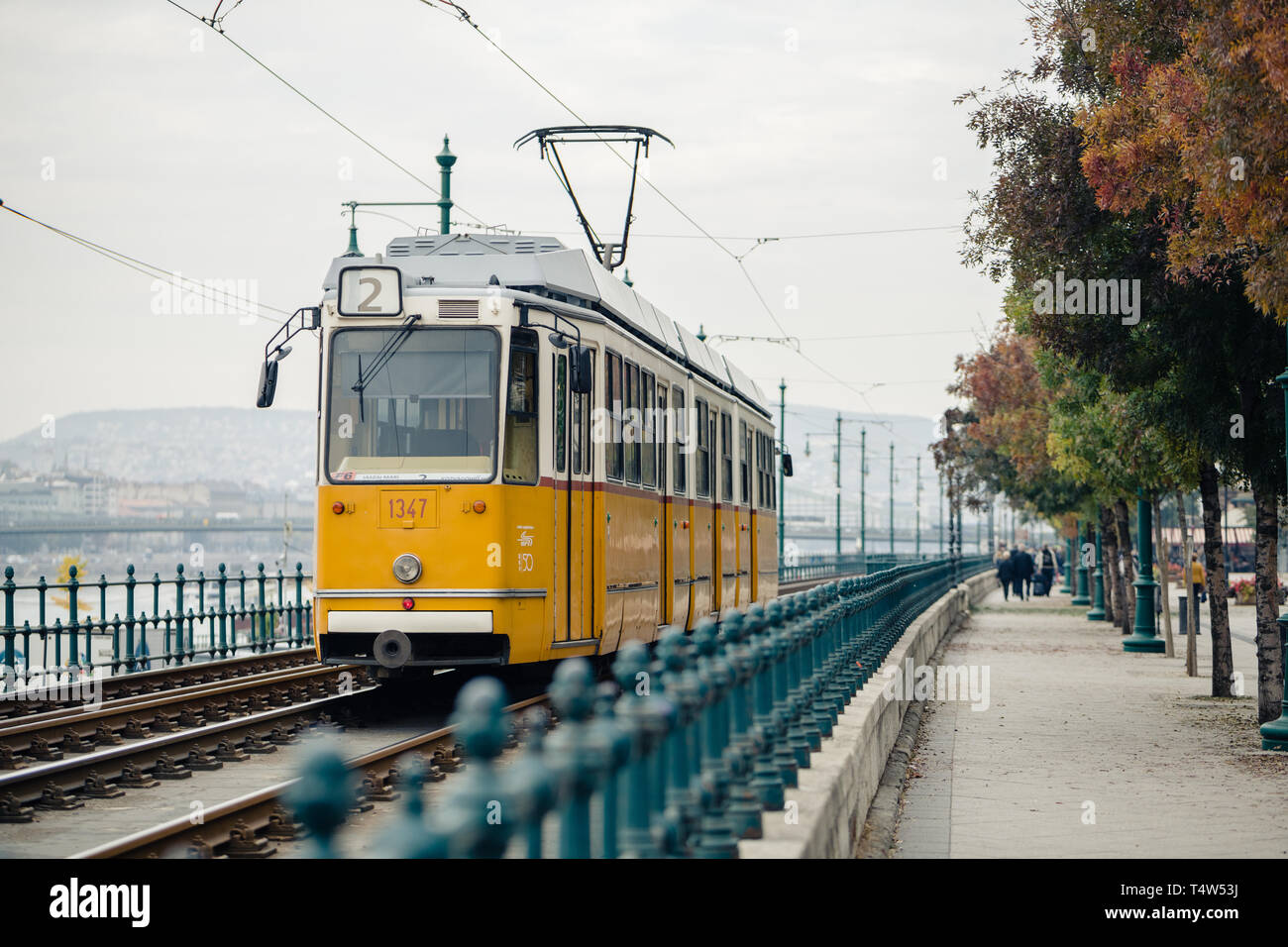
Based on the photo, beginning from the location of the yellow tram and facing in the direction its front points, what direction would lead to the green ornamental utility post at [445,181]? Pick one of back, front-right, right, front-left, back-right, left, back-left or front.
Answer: back

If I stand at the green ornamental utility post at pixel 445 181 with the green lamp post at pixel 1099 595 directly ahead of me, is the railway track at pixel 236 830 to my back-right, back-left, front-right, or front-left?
back-right

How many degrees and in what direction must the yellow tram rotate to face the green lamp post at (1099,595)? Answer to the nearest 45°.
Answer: approximately 135° to its left

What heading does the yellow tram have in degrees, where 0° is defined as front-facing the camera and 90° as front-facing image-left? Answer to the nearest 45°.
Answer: approximately 0°

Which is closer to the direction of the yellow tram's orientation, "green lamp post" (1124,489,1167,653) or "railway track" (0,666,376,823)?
the railway track

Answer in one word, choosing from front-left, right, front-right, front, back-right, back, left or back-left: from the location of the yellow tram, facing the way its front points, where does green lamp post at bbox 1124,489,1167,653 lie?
back-left

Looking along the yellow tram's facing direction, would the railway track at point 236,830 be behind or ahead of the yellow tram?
ahead

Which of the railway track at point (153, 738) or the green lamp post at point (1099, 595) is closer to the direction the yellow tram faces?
the railway track

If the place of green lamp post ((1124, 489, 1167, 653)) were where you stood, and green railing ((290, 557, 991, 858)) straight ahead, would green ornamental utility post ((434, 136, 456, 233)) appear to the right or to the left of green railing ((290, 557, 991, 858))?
right

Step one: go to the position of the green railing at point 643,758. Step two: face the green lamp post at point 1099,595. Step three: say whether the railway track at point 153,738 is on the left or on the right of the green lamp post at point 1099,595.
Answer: left
